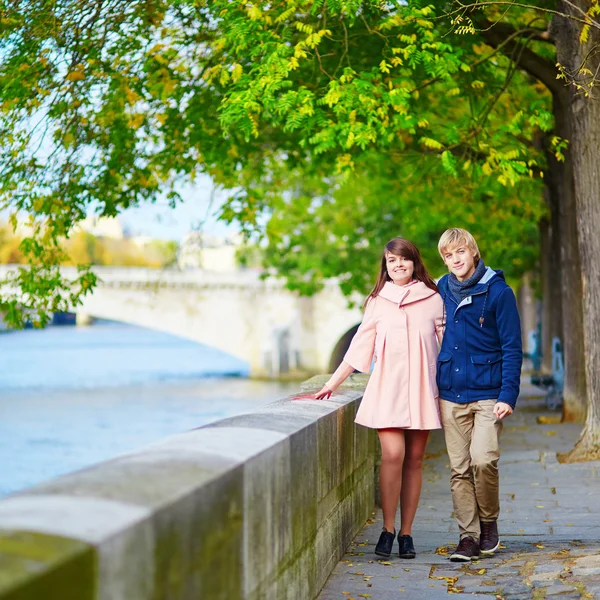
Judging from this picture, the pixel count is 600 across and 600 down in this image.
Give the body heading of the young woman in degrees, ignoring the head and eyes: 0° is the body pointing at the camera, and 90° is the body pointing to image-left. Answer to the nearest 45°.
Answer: approximately 0°

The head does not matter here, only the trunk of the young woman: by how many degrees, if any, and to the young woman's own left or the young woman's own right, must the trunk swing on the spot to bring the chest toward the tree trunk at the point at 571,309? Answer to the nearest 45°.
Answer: approximately 180°

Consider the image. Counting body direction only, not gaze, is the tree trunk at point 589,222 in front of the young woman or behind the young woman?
behind

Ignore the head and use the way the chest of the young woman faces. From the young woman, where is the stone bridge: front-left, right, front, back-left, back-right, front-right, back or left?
back

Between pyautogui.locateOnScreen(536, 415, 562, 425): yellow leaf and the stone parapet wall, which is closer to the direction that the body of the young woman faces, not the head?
the stone parapet wall
